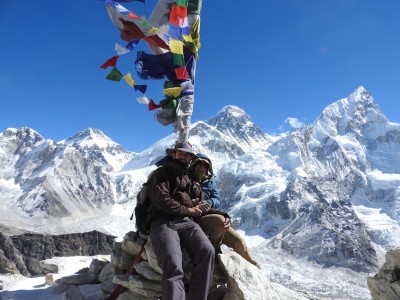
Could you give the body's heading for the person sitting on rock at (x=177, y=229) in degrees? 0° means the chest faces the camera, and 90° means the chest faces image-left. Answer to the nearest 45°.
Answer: approximately 315°
